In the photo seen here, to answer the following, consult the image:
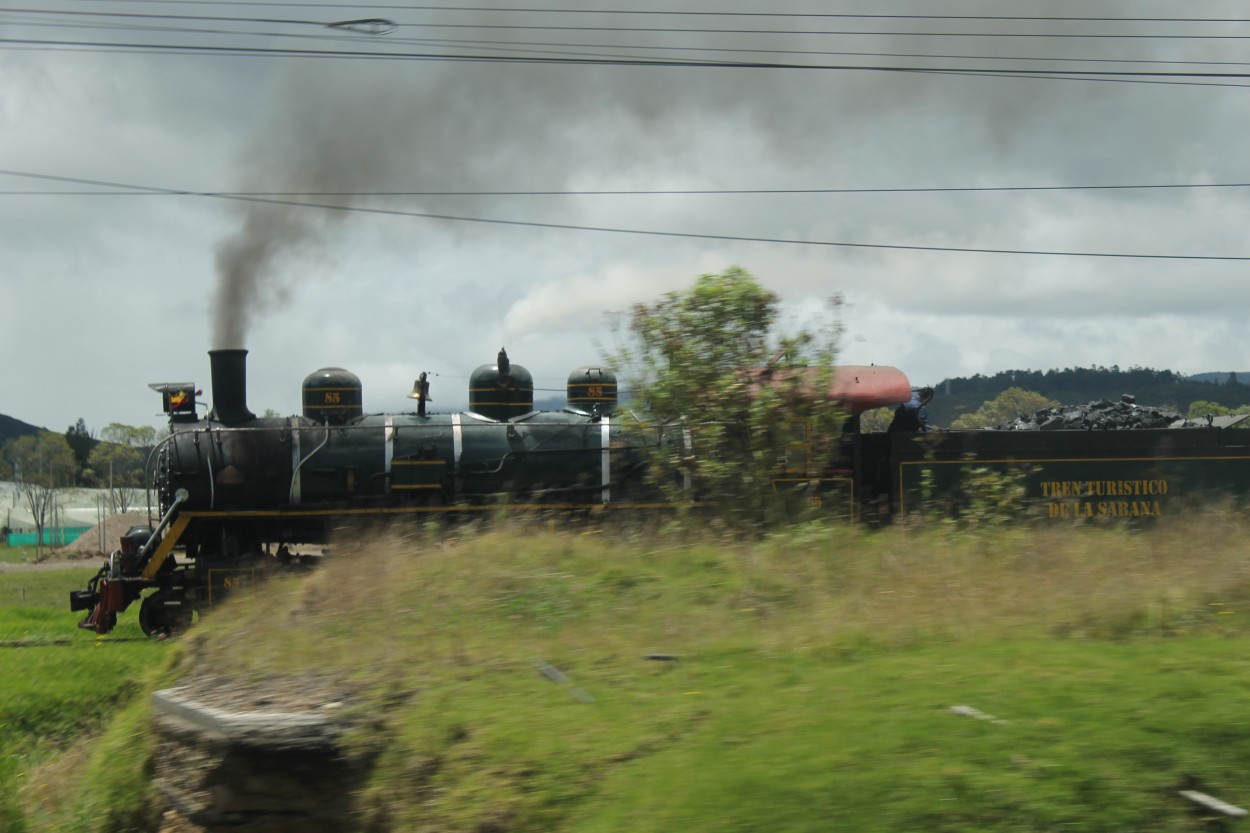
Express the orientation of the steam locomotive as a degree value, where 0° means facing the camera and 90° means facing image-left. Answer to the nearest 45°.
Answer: approximately 90°

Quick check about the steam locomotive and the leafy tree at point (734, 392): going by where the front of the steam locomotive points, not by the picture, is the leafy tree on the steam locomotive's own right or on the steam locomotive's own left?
on the steam locomotive's own left
